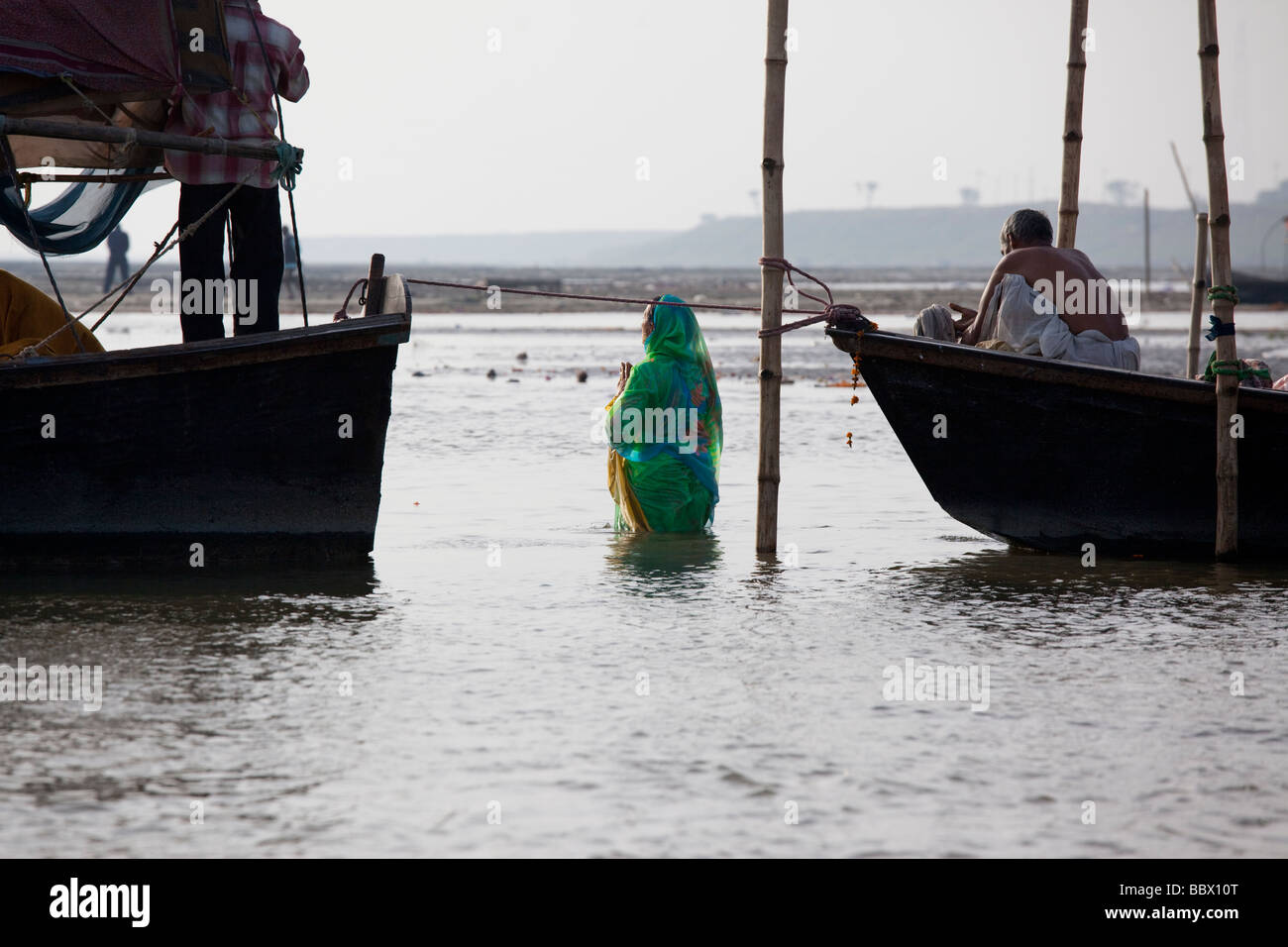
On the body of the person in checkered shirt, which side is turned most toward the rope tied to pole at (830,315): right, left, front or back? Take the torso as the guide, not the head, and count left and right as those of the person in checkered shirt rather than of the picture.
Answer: right

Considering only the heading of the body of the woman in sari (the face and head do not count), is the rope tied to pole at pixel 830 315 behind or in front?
behind

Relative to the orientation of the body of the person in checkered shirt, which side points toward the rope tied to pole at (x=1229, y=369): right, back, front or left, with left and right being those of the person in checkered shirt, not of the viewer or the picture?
right

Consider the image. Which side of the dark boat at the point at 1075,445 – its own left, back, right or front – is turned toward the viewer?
left

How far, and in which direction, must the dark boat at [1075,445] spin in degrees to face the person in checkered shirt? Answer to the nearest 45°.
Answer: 0° — it already faces them

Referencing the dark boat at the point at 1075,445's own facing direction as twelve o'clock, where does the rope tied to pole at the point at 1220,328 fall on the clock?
The rope tied to pole is roughly at 6 o'clock from the dark boat.

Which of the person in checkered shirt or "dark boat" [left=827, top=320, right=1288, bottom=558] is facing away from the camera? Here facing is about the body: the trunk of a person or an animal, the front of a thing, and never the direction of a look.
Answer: the person in checkered shirt

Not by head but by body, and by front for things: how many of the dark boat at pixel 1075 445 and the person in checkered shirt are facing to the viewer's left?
1

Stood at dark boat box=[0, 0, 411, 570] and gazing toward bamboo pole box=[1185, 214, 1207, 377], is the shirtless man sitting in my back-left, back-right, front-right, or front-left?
front-right

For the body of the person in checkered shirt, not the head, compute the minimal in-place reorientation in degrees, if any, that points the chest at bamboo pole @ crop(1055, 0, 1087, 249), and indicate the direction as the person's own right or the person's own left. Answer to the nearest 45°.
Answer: approximately 90° to the person's own right

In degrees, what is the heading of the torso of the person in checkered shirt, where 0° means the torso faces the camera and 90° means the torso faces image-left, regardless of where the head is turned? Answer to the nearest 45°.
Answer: approximately 180°

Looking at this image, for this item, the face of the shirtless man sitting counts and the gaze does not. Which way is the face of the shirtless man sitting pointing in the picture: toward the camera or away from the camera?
away from the camera
